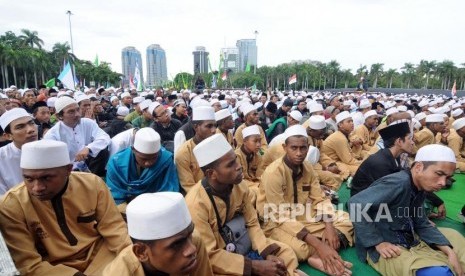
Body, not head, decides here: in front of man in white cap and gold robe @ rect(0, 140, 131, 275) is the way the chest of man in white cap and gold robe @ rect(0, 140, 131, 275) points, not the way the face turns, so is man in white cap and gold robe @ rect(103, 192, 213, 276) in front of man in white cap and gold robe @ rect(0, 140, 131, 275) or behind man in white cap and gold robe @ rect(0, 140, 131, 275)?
in front

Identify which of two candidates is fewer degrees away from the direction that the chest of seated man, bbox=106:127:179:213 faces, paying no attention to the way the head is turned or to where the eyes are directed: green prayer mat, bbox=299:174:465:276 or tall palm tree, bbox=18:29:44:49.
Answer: the green prayer mat

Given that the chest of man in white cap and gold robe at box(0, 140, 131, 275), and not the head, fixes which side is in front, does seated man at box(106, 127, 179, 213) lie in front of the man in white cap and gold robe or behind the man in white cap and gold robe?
behind

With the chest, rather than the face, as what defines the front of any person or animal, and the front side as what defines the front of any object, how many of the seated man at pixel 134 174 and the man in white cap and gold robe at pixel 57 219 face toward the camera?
2

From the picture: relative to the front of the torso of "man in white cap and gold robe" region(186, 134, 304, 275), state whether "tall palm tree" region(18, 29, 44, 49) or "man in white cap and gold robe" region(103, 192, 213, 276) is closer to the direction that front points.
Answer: the man in white cap and gold robe

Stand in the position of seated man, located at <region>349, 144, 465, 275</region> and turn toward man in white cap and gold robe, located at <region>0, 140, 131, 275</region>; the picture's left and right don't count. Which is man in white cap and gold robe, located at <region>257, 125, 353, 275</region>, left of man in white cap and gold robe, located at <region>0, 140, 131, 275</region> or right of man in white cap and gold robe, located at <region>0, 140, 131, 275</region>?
right

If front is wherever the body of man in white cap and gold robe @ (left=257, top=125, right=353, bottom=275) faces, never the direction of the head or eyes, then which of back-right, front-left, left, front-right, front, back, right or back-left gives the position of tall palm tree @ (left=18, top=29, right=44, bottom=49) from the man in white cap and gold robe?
back

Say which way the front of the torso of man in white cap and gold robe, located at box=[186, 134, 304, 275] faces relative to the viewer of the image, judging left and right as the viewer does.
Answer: facing the viewer and to the right of the viewer

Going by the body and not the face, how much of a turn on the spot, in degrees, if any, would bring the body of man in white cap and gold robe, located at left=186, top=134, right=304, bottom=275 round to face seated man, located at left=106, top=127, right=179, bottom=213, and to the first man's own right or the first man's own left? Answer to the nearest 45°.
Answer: approximately 180°
